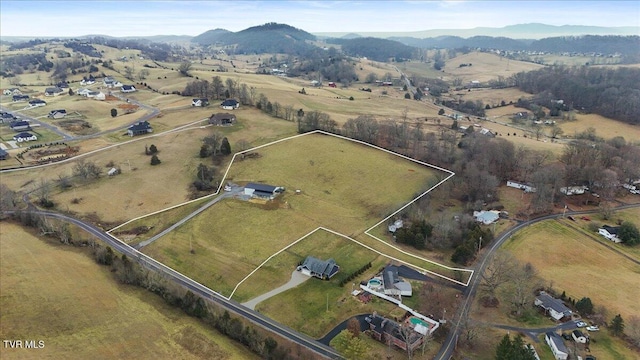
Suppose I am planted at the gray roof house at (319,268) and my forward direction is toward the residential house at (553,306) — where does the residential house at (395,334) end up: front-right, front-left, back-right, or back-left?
front-right

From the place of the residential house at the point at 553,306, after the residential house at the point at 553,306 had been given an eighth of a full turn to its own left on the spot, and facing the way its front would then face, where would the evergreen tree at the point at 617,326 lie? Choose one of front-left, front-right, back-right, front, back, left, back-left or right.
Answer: left

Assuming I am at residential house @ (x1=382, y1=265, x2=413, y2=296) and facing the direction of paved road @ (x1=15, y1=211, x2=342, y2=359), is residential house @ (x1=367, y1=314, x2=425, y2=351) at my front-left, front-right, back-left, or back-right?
front-left

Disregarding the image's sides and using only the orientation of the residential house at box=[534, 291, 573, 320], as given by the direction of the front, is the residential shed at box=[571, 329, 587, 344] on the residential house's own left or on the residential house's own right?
on the residential house's own left

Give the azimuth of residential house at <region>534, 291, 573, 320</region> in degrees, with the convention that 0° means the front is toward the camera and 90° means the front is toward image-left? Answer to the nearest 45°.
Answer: approximately 45°

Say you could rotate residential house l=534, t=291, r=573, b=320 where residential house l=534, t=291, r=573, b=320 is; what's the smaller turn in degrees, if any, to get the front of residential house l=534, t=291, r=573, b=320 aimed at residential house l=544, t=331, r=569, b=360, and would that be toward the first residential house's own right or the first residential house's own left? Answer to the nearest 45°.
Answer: approximately 45° to the first residential house's own left

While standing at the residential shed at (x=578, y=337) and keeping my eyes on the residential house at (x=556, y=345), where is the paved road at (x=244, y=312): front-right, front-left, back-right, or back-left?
front-right

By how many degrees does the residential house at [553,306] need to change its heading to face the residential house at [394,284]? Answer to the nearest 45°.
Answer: approximately 45° to its right

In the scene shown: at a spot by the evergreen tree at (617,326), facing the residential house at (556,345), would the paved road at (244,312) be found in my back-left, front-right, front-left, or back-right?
front-right

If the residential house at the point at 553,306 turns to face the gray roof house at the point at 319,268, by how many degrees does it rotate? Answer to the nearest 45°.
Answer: approximately 45° to its right

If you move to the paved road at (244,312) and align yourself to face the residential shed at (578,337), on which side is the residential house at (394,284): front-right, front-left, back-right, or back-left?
front-left
